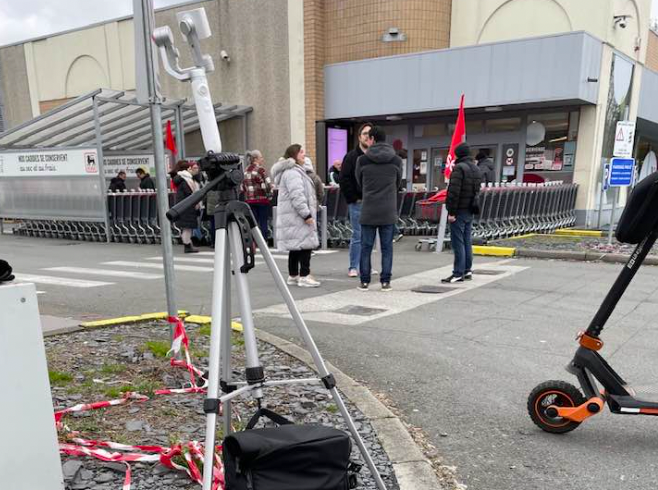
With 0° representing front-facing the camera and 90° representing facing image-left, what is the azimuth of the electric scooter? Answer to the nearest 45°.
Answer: approximately 90°

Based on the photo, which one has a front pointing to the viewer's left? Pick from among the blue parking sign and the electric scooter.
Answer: the electric scooter

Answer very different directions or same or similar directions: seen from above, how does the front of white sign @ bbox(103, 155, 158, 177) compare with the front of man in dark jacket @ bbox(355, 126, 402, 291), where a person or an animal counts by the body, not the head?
very different directions

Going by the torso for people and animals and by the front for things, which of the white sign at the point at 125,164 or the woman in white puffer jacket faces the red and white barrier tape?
the white sign

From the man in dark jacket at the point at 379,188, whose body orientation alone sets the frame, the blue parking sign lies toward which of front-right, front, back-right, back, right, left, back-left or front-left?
front-right

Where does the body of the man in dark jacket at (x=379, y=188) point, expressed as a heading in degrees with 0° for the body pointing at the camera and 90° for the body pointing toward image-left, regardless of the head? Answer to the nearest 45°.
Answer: approximately 180°

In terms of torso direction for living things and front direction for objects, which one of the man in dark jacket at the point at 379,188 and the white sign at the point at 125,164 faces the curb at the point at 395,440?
the white sign

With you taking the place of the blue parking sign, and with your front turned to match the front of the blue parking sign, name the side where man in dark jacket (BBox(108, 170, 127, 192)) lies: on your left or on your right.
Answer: on your right

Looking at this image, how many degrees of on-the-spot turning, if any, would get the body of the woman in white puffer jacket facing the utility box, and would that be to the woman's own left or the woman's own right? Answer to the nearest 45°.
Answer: approximately 90° to the woman's own right

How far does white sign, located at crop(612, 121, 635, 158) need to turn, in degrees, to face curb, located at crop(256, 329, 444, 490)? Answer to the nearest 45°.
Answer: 0° — it already faces it

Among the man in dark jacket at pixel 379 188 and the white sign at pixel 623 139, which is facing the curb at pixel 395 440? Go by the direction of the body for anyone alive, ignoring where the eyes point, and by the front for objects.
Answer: the white sign

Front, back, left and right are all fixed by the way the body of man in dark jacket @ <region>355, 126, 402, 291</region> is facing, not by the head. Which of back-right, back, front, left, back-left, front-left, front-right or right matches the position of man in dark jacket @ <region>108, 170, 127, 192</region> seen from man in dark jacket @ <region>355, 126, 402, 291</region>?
front-left
